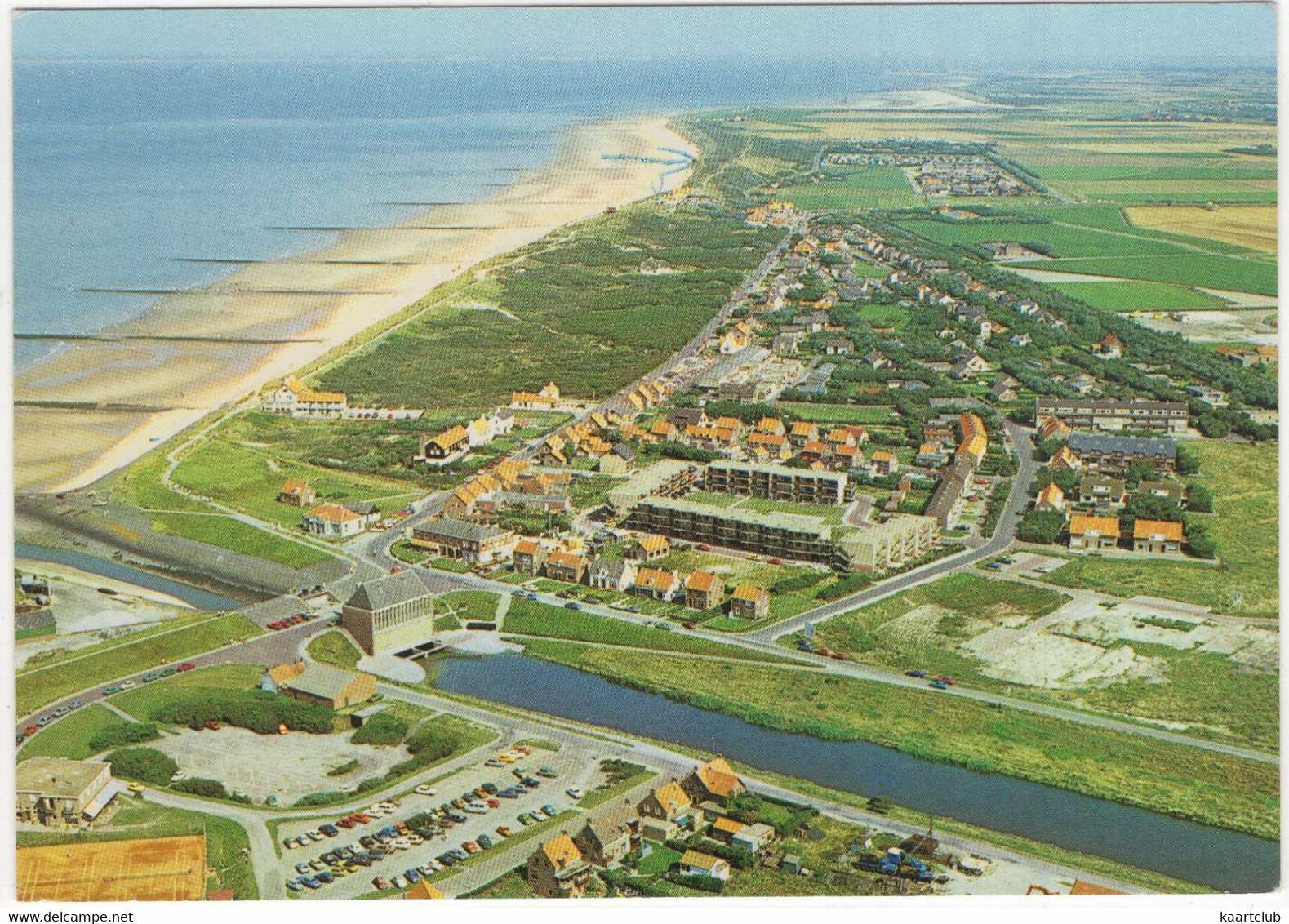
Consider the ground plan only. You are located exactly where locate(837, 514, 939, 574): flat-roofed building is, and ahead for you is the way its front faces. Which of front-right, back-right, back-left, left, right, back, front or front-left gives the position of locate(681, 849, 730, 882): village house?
front-right

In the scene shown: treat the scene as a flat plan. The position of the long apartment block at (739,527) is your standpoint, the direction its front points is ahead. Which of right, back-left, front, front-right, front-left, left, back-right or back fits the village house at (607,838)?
front

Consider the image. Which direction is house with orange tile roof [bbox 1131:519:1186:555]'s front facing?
toward the camera

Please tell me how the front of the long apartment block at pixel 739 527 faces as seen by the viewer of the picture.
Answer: facing the viewer

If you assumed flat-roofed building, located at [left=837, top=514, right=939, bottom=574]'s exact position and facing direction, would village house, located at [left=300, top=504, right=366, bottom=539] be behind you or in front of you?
behind

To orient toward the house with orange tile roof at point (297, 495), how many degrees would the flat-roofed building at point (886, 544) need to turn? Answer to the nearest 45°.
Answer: approximately 135° to its right

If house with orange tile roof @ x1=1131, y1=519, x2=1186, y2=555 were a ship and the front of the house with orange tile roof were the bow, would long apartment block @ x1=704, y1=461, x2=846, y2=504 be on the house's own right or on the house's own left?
on the house's own right

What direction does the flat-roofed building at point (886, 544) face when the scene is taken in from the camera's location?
facing the viewer and to the right of the viewer

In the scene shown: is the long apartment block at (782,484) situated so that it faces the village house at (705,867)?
yes

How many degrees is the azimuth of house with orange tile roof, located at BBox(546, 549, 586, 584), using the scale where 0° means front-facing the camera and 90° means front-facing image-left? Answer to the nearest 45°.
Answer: approximately 0°

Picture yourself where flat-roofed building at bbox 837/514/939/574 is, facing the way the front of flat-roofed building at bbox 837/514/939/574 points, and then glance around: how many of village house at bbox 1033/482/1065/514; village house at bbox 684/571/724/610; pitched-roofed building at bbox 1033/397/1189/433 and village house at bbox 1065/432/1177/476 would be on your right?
1

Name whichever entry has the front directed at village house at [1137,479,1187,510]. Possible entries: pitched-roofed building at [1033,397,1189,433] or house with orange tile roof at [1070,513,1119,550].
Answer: the pitched-roofed building

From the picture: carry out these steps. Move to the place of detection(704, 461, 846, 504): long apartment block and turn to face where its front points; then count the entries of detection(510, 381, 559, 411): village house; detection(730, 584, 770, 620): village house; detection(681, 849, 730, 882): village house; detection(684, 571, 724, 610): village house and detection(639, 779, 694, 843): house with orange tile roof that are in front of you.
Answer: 4

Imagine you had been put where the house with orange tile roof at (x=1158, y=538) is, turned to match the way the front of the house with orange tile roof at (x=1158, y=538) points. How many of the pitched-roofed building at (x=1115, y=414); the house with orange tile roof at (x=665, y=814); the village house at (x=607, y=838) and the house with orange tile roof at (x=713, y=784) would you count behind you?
1

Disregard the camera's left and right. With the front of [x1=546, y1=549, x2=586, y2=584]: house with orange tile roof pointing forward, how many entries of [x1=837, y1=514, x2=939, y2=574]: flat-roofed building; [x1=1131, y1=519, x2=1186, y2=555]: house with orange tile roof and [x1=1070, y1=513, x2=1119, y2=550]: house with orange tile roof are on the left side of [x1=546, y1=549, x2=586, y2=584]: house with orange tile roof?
3

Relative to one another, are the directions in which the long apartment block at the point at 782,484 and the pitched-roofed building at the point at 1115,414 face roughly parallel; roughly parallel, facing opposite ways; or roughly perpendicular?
roughly parallel

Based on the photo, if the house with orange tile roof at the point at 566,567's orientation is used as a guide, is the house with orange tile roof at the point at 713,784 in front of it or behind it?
in front
